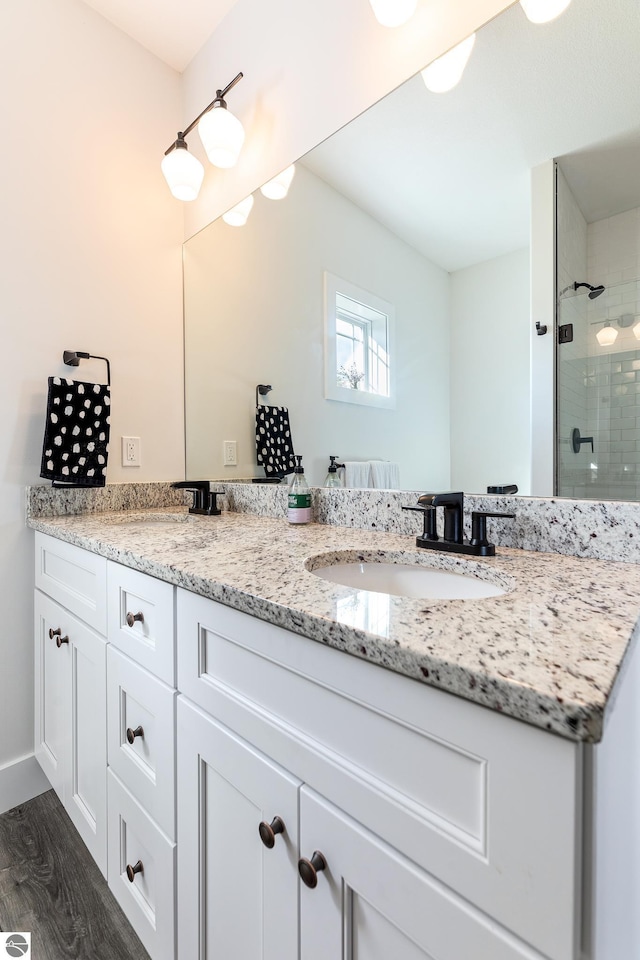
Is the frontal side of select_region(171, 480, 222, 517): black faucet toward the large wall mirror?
no

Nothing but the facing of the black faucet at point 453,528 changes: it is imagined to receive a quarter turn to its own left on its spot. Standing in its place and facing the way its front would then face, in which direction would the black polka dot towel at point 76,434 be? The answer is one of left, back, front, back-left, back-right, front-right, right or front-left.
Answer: back-right

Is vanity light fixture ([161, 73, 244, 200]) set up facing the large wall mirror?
no

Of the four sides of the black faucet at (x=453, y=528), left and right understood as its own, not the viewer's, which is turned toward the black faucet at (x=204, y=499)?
right

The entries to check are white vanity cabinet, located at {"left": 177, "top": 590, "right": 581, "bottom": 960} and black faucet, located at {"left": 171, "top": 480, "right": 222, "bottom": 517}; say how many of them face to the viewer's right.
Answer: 0

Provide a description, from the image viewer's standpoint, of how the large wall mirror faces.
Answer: facing the viewer and to the left of the viewer

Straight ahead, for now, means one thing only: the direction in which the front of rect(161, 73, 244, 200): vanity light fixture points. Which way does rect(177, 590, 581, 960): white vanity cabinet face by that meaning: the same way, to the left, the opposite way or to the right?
the same way

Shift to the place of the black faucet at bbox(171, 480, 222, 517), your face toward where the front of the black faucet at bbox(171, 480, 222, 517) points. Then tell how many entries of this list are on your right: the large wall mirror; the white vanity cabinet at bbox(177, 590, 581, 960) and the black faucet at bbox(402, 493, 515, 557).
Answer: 0

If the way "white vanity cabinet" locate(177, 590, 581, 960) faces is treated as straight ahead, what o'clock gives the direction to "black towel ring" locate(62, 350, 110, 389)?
The black towel ring is roughly at 3 o'clock from the white vanity cabinet.

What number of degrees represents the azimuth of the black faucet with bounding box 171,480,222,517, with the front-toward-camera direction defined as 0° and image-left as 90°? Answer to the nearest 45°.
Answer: approximately 45°

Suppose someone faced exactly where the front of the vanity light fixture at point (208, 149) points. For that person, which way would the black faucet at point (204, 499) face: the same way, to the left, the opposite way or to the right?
the same way

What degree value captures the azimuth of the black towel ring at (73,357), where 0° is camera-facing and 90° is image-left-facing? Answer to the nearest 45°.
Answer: approximately 315°

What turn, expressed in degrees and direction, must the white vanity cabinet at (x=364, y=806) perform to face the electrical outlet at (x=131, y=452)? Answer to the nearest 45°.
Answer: approximately 90° to its right

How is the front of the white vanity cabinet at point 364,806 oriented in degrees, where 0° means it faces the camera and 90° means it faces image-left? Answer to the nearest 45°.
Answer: approximately 45°

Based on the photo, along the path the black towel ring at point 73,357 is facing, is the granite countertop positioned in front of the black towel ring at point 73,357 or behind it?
in front

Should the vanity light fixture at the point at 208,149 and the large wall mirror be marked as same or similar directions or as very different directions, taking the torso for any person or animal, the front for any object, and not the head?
same or similar directions

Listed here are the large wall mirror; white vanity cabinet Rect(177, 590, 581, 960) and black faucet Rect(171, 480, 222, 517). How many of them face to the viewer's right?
0

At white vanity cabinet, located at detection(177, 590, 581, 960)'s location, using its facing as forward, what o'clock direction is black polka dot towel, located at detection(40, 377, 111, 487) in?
The black polka dot towel is roughly at 3 o'clock from the white vanity cabinet.
